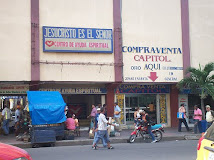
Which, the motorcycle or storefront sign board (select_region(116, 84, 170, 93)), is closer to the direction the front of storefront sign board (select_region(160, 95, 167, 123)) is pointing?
the motorcycle

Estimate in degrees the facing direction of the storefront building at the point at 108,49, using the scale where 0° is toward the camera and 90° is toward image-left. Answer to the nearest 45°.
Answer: approximately 0°

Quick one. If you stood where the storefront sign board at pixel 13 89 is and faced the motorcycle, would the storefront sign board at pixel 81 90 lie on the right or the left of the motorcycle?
left

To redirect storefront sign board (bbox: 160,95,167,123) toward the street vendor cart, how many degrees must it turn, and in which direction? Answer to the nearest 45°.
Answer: approximately 45° to its right

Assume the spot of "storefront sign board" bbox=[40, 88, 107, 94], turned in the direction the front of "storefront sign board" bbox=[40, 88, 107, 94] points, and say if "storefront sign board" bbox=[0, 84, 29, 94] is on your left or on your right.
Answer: on your right

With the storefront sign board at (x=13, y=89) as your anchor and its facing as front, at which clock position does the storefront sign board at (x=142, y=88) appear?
the storefront sign board at (x=142, y=88) is roughly at 9 o'clock from the storefront sign board at (x=13, y=89).

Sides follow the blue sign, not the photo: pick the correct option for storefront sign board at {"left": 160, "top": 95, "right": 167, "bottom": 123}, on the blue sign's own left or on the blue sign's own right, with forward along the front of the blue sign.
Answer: on the blue sign's own left

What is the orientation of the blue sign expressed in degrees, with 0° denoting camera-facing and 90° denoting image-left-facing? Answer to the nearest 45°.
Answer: approximately 0°
